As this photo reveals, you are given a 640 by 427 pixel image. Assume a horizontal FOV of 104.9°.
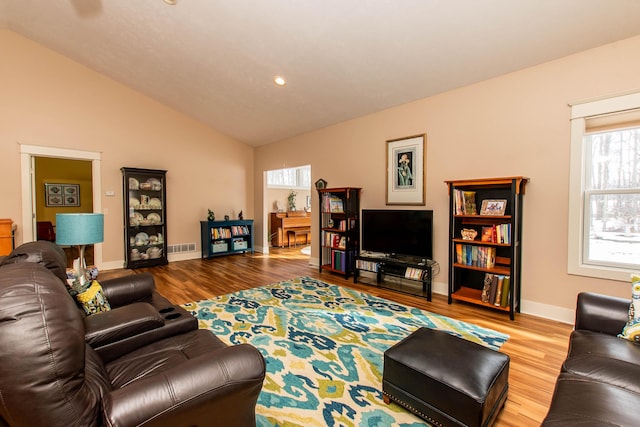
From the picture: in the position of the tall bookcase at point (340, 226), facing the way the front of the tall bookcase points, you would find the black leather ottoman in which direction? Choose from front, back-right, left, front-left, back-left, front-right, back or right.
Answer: front-left

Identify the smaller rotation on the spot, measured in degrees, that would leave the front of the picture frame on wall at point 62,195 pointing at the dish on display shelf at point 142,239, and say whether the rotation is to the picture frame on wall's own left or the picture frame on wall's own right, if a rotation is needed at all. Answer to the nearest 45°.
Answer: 0° — it already faces it

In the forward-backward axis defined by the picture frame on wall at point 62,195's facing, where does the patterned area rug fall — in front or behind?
in front

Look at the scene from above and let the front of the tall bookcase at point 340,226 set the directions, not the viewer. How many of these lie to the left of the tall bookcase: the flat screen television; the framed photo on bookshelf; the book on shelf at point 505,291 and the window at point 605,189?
4

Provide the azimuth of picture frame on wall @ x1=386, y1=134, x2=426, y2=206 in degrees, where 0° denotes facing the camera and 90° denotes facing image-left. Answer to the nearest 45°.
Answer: approximately 45°

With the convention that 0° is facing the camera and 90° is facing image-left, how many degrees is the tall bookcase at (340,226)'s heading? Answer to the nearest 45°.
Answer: approximately 45°

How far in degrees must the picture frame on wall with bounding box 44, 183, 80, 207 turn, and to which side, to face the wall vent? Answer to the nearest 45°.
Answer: approximately 45° to its left

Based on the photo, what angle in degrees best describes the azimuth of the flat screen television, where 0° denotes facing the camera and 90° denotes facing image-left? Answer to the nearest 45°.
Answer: approximately 45°

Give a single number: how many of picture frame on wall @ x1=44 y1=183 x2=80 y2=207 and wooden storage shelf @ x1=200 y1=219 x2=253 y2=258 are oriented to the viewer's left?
0

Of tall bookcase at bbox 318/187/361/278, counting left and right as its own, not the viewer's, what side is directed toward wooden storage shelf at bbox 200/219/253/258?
right

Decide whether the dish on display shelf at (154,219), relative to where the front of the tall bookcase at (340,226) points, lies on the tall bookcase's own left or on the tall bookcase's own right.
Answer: on the tall bookcase's own right
